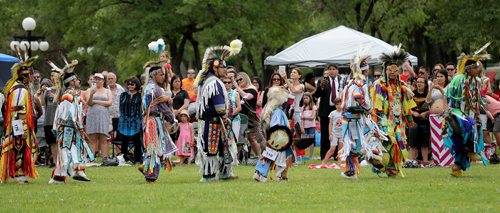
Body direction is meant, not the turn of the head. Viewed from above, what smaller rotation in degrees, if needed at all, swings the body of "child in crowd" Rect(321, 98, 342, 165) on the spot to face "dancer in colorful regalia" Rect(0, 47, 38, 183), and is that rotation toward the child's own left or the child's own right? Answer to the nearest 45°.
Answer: approximately 45° to the child's own right

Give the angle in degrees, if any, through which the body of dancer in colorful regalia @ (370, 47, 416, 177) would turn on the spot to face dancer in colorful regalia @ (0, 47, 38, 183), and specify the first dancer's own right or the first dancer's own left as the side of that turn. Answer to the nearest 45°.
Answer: approximately 90° to the first dancer's own right

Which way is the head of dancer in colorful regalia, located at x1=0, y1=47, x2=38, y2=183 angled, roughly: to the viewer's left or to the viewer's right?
to the viewer's right

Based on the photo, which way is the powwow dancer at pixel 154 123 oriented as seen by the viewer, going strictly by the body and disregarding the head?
to the viewer's right

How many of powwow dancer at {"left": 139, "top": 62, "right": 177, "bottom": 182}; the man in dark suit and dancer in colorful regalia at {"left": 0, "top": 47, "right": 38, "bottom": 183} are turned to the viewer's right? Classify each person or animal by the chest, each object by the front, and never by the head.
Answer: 2

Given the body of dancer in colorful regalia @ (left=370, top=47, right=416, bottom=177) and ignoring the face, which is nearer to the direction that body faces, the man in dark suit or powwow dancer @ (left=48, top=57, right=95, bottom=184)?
the powwow dancer

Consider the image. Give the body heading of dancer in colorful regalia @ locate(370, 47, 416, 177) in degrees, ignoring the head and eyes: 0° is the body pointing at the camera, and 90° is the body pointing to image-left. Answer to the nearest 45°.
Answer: approximately 0°

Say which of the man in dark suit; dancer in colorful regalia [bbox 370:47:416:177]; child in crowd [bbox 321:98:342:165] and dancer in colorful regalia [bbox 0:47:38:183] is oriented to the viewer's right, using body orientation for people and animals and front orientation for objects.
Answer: dancer in colorful regalia [bbox 0:47:38:183]
